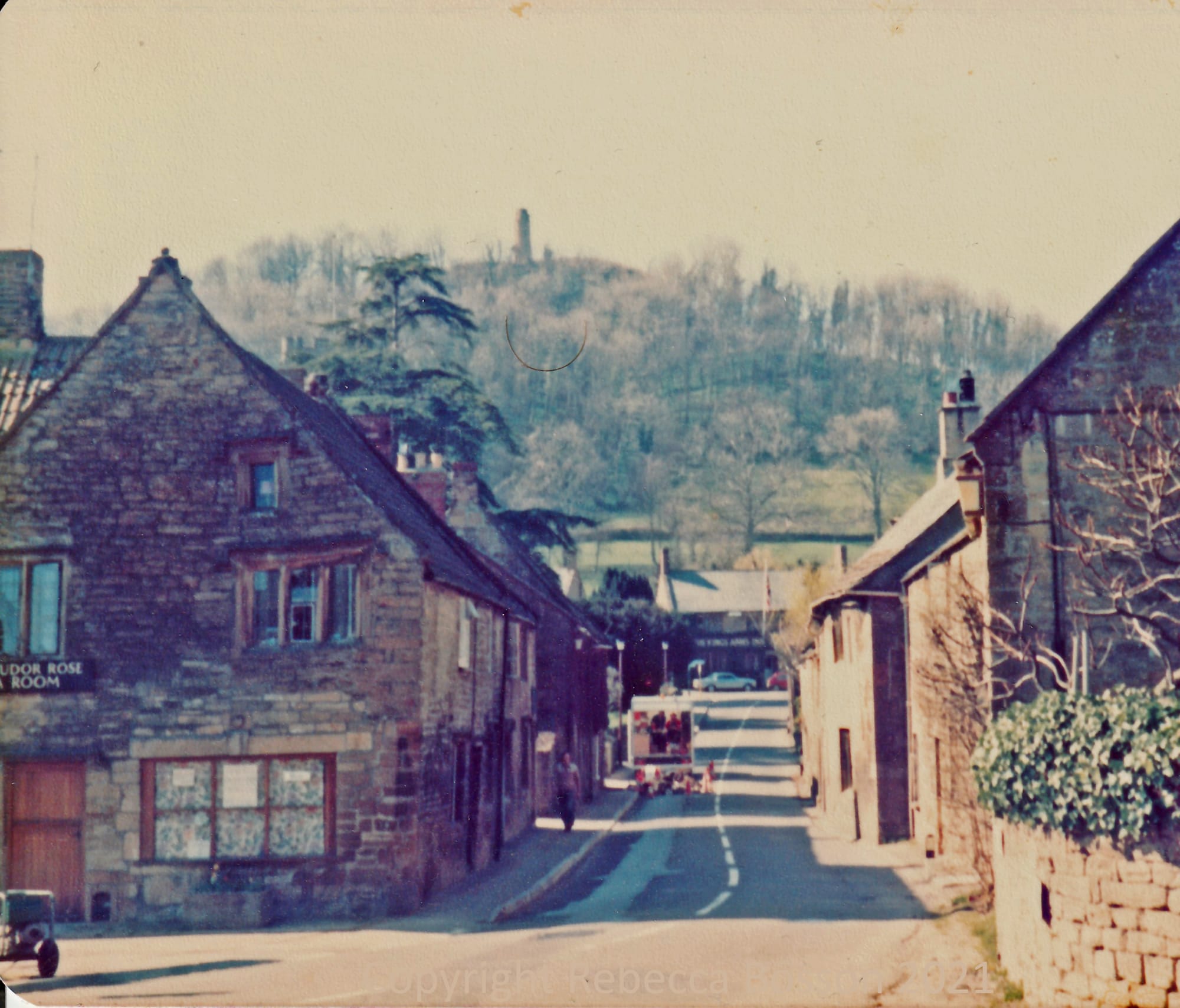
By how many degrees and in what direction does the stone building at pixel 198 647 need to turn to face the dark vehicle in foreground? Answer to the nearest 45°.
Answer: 0° — it already faces it

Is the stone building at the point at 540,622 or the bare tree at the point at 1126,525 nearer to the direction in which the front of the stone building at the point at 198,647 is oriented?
the bare tree

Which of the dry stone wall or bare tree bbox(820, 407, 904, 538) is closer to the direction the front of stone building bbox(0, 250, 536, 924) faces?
the dry stone wall

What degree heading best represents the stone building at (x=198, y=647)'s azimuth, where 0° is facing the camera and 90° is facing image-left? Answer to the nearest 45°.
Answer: approximately 0°

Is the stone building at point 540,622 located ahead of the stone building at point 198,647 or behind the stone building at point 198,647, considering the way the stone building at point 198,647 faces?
behind

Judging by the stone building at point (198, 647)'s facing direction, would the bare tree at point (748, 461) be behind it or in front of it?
behind

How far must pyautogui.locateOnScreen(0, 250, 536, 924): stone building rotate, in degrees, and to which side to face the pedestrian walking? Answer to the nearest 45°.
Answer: approximately 135° to its left

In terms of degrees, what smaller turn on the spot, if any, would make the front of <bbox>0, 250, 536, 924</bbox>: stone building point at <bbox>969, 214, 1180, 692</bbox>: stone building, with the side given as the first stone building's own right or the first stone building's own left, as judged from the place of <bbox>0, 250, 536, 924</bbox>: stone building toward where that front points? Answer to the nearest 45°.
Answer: approximately 90° to the first stone building's own left

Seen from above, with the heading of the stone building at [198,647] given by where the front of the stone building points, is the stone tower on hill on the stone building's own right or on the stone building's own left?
on the stone building's own left
